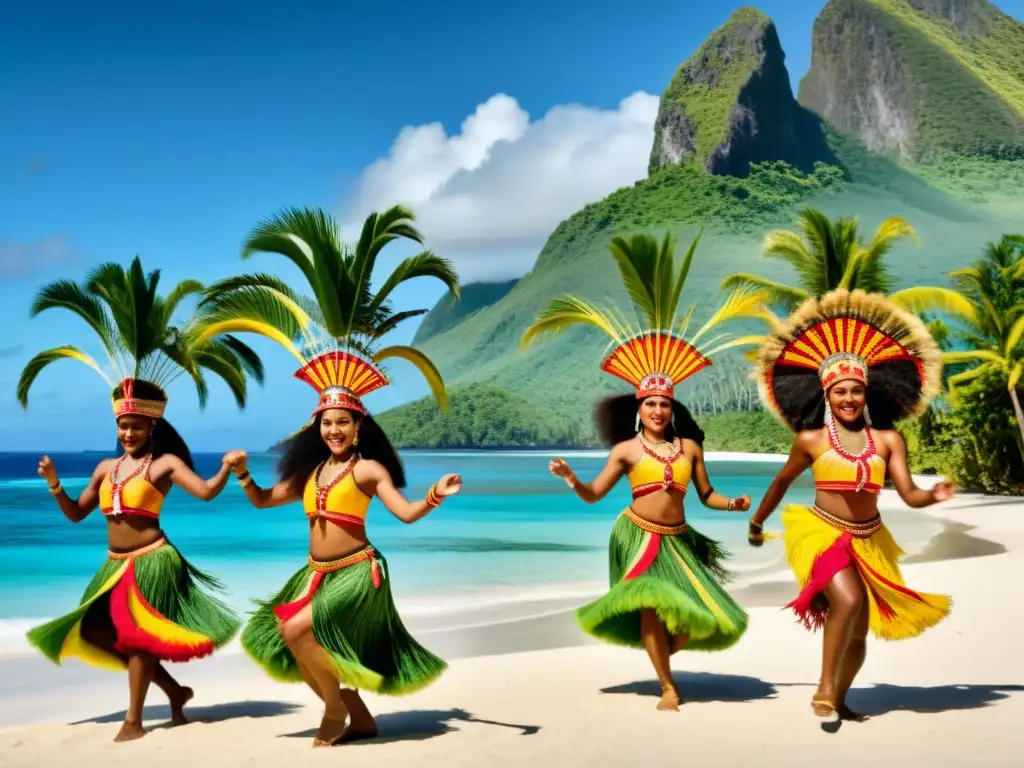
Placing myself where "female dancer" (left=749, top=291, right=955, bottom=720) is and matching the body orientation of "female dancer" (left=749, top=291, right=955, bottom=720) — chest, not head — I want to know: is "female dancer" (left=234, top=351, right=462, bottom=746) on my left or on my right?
on my right

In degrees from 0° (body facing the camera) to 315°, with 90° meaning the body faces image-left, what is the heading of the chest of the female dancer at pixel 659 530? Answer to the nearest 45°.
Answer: approximately 0°

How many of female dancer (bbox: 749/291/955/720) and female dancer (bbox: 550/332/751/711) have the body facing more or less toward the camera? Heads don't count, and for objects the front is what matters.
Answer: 2

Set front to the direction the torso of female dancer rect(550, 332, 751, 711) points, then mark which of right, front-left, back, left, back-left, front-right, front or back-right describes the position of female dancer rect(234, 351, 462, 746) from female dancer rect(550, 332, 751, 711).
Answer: front-right

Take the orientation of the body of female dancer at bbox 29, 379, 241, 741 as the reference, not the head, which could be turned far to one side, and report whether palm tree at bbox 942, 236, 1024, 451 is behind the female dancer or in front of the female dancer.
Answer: behind

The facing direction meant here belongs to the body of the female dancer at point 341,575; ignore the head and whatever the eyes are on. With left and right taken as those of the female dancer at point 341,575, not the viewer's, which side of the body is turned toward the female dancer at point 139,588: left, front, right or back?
right

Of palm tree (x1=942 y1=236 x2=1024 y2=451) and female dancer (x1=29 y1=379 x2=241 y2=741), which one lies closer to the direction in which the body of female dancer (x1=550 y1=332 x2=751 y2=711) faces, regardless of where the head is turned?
the female dancer

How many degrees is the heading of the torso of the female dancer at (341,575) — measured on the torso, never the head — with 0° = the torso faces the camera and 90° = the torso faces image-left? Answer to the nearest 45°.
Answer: approximately 45°
